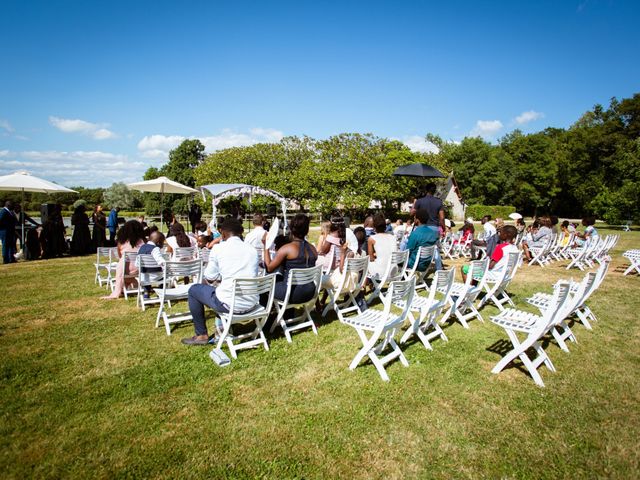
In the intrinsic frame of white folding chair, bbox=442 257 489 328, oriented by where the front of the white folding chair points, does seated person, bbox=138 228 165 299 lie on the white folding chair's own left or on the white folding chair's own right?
on the white folding chair's own left

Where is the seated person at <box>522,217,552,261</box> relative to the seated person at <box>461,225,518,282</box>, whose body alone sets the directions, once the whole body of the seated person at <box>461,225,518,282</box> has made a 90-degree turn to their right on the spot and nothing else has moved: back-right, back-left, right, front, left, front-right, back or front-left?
front-left

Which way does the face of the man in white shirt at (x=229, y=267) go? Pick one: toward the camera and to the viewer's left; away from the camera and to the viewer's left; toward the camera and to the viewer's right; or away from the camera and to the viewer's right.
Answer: away from the camera and to the viewer's left

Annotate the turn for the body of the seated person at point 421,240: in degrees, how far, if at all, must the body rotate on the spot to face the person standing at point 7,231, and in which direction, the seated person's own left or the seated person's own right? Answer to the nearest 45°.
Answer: approximately 45° to the seated person's own left

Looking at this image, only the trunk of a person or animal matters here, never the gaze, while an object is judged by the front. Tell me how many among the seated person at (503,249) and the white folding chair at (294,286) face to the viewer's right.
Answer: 0

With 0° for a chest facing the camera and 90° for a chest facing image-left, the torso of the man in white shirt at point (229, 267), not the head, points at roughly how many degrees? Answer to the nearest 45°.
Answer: approximately 135°

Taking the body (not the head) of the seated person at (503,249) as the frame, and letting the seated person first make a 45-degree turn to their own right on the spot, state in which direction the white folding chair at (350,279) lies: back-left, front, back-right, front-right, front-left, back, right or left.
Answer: back-left

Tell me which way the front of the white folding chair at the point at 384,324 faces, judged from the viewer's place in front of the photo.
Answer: facing away from the viewer and to the left of the viewer

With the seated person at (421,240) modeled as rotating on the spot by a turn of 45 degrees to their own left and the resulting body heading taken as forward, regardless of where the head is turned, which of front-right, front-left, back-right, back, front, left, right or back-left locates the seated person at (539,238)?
back-right

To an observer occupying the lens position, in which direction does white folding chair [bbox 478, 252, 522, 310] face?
facing away from the viewer and to the left of the viewer

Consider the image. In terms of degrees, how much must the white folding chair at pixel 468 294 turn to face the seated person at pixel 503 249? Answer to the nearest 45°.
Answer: approximately 45° to its right

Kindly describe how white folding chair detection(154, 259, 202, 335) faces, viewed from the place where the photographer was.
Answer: facing away from the viewer and to the left of the viewer
